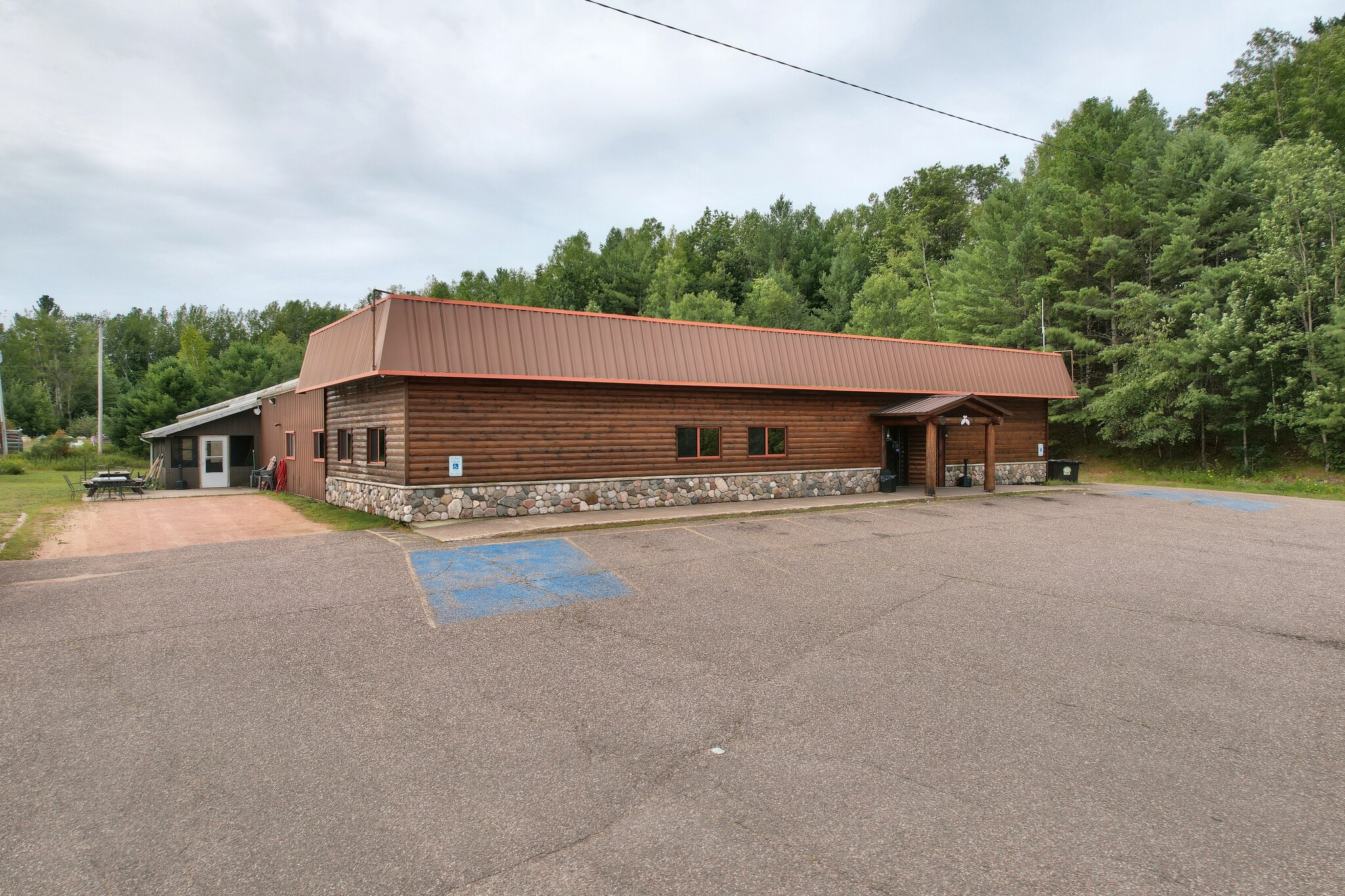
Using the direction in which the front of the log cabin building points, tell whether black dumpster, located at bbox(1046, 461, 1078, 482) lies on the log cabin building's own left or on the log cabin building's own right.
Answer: on the log cabin building's own left

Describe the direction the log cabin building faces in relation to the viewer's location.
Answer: facing the viewer and to the right of the viewer

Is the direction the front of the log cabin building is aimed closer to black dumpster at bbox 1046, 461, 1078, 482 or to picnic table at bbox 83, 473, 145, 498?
the black dumpster

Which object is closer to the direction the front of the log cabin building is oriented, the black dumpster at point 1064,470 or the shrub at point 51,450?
the black dumpster

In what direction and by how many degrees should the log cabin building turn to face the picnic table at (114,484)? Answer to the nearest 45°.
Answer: approximately 135° to its right

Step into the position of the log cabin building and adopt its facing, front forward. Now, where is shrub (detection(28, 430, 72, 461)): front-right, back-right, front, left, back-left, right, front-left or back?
back
